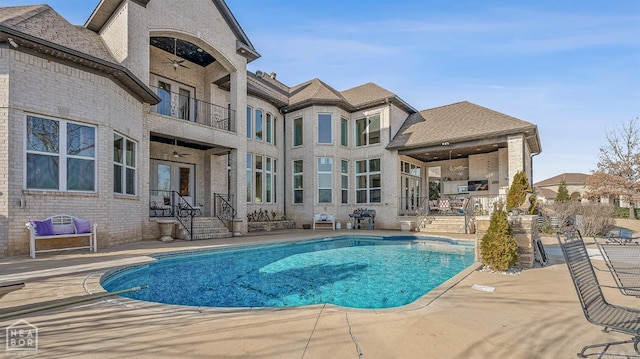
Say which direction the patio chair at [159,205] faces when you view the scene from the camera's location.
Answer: facing the viewer and to the right of the viewer

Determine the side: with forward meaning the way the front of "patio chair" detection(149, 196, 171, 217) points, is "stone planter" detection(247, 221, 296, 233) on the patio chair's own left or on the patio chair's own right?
on the patio chair's own left
